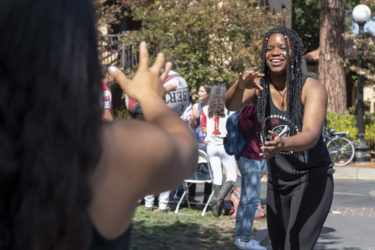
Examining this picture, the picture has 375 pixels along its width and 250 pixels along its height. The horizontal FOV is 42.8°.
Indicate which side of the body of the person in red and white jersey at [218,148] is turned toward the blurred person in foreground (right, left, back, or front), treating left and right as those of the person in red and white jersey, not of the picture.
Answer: back

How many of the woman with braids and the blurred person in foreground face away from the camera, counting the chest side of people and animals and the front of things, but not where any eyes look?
1

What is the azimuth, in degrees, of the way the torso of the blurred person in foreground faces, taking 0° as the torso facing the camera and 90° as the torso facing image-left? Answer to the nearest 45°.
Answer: approximately 180°

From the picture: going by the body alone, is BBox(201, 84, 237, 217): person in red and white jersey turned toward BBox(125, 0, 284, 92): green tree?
yes

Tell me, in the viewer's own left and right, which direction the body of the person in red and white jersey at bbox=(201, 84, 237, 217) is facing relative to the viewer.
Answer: facing away from the viewer

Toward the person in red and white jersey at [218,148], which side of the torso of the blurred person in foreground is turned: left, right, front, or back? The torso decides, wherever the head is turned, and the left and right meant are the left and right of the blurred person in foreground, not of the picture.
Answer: front

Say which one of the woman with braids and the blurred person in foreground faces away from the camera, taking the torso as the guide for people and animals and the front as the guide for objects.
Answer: the blurred person in foreground

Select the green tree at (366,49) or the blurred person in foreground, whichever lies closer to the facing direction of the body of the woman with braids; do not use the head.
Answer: the blurred person in foreground

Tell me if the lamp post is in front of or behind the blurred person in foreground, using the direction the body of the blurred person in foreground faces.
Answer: in front

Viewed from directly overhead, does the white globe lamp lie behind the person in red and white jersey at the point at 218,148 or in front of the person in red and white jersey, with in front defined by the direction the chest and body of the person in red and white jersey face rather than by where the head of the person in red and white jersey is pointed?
in front
